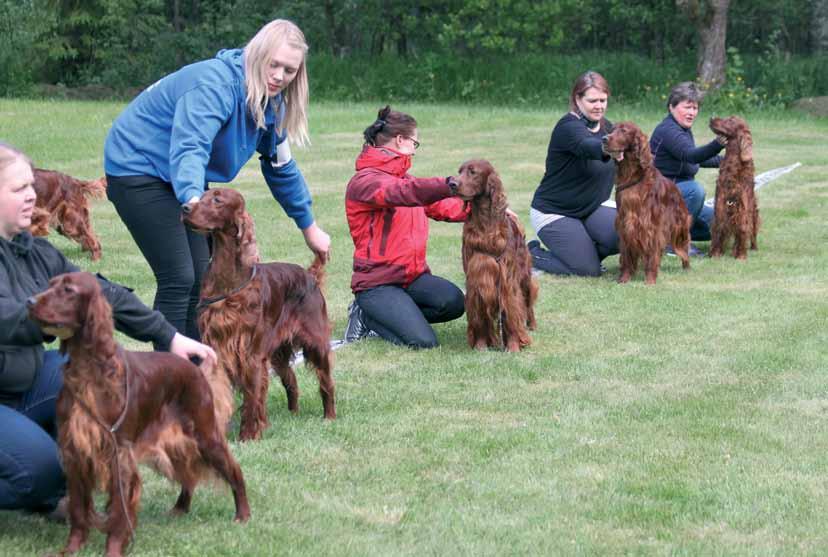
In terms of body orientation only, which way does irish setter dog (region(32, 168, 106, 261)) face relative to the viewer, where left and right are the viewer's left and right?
facing to the left of the viewer

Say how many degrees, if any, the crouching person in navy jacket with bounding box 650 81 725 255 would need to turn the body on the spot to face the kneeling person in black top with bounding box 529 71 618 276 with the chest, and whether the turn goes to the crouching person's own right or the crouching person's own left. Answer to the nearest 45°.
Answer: approximately 90° to the crouching person's own right

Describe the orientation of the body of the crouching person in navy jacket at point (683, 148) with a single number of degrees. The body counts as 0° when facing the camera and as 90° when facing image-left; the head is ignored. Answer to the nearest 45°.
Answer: approximately 315°

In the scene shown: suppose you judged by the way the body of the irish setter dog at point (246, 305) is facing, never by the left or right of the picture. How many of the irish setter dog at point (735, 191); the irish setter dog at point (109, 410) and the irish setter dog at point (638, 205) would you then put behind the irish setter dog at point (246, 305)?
2

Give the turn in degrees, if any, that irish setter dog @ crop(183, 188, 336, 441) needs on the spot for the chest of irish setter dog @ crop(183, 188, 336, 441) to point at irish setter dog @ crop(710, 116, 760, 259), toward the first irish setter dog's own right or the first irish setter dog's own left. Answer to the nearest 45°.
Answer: approximately 180°

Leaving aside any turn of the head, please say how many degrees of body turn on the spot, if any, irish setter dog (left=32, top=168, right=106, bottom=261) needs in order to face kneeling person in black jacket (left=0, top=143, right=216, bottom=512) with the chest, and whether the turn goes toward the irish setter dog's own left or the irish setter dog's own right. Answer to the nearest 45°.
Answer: approximately 90° to the irish setter dog's own left

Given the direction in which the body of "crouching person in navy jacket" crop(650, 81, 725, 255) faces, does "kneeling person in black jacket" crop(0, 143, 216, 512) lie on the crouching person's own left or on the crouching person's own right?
on the crouching person's own right

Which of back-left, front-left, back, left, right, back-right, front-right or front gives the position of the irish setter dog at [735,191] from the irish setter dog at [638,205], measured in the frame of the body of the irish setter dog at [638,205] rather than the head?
back

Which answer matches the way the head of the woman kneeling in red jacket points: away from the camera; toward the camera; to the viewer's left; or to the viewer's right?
to the viewer's right
